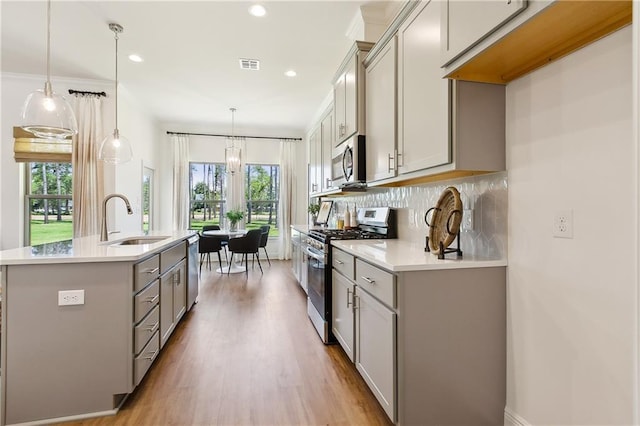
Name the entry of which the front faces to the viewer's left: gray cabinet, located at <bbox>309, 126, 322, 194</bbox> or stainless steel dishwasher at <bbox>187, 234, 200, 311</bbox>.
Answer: the gray cabinet

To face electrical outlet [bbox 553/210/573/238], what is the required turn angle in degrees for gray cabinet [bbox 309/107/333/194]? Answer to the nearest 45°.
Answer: approximately 90° to its left

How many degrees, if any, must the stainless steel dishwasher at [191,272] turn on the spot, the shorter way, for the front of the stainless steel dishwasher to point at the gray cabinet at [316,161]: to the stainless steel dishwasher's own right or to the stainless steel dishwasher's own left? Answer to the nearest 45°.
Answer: approximately 45° to the stainless steel dishwasher's own left

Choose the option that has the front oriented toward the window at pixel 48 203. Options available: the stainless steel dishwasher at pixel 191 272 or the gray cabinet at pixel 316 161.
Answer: the gray cabinet

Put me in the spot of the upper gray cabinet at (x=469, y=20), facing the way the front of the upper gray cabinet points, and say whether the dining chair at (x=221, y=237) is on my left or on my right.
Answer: on my right

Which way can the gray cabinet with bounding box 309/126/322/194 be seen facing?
to the viewer's left

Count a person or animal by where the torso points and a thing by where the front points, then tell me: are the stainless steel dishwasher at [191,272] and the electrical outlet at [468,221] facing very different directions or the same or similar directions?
very different directions

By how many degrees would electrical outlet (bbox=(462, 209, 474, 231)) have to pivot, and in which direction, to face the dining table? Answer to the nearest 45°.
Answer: approximately 90° to its right

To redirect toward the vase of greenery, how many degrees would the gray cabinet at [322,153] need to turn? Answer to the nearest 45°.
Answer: approximately 45° to its right

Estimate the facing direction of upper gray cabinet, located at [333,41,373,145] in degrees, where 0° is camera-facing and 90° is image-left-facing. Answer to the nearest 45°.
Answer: approximately 90°

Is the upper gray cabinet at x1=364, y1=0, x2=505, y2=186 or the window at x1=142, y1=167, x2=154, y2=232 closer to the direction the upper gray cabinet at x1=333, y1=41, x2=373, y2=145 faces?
the window

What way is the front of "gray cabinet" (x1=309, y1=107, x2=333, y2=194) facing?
to the viewer's left

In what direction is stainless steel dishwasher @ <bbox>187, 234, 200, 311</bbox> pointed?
to the viewer's right

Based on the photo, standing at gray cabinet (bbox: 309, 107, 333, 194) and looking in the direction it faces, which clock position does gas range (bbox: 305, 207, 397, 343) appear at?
The gas range is roughly at 9 o'clock from the gray cabinet.
